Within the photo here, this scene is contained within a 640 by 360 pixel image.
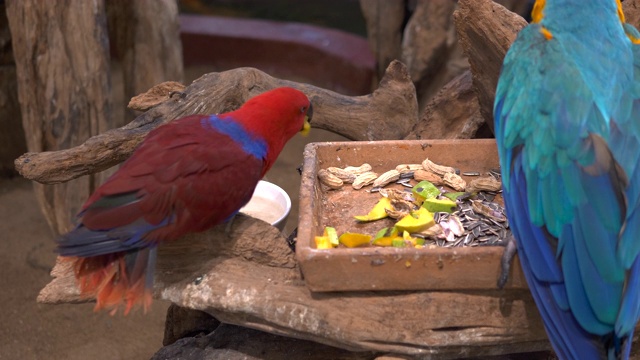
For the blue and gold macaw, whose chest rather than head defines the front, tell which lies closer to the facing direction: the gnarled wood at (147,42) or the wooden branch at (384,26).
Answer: the wooden branch

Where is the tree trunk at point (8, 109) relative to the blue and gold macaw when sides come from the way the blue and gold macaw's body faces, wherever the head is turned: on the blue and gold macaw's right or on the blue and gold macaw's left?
on the blue and gold macaw's left

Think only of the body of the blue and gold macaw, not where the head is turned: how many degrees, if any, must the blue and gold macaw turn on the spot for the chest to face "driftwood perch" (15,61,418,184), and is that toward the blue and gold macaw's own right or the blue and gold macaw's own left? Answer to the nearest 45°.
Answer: approximately 90° to the blue and gold macaw's own left

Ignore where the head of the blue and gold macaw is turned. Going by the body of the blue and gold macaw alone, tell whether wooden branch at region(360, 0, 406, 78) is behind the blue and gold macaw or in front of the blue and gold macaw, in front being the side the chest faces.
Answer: in front

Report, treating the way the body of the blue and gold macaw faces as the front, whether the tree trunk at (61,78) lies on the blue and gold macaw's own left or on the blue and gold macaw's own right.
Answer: on the blue and gold macaw's own left

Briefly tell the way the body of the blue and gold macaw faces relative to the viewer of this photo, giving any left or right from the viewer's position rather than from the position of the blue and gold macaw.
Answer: facing away from the viewer

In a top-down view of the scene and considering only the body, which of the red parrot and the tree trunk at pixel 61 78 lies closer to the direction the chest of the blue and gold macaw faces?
the tree trunk

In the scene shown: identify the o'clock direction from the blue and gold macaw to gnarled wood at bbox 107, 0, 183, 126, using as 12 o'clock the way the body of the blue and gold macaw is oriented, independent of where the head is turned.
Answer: The gnarled wood is roughly at 10 o'clock from the blue and gold macaw.
